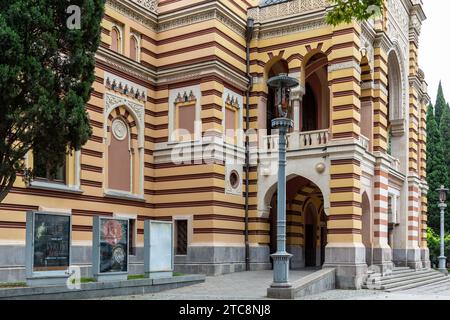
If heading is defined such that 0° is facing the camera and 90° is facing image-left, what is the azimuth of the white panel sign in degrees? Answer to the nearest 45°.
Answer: approximately 315°

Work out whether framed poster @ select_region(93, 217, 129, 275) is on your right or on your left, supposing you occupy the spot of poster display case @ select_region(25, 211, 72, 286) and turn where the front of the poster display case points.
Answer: on your left

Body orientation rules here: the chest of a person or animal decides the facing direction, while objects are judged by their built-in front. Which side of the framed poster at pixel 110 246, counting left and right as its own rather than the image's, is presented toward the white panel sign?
left

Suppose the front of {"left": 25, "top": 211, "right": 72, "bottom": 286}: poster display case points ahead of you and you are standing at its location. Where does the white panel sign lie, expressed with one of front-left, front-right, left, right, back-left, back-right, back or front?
left

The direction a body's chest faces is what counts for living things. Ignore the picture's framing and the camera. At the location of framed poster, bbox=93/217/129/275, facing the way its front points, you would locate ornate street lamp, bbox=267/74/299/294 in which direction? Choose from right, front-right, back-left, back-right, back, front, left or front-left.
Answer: front-left

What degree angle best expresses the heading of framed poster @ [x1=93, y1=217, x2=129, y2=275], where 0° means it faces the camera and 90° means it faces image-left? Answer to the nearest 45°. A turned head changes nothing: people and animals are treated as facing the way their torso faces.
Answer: approximately 315°
